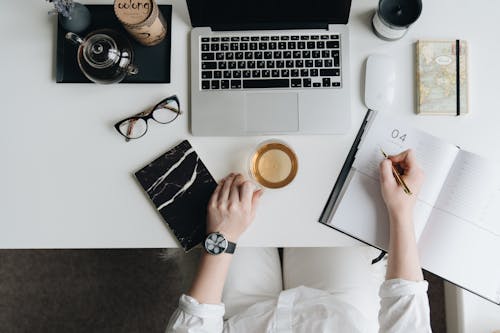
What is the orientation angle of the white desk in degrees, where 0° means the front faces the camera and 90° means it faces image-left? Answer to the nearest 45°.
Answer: approximately 0°

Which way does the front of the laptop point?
toward the camera
